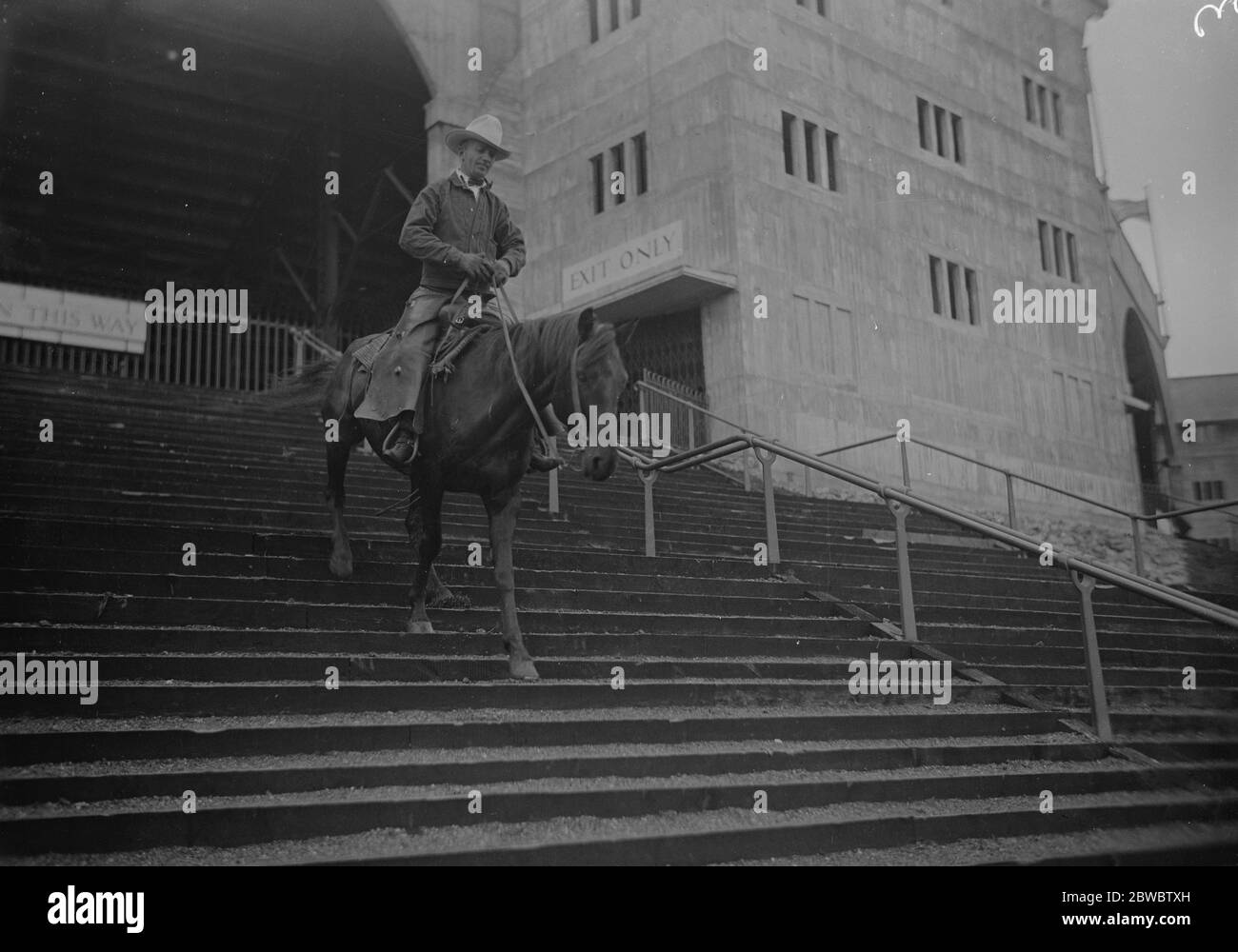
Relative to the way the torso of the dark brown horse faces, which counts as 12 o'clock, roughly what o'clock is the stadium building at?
The stadium building is roughly at 8 o'clock from the dark brown horse.

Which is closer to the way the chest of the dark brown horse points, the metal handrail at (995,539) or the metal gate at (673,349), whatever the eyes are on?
the metal handrail

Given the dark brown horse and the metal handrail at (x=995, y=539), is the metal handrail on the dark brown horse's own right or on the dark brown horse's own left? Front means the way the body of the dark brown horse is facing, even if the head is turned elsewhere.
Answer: on the dark brown horse's own left

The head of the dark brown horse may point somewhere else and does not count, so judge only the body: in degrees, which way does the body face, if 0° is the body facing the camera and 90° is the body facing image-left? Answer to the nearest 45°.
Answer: approximately 315°

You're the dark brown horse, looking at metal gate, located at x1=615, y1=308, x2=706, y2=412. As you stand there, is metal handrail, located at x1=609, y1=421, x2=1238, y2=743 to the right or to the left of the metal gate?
right

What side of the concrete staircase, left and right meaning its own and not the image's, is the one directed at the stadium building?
back

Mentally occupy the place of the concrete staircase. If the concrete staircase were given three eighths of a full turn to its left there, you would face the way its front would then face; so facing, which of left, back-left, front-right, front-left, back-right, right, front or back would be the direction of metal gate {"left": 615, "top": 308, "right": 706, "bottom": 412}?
front-left

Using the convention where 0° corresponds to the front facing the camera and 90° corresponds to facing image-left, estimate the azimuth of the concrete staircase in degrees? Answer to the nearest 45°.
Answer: approximately 0°

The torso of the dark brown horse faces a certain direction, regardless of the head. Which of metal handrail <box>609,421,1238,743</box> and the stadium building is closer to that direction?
the metal handrail
